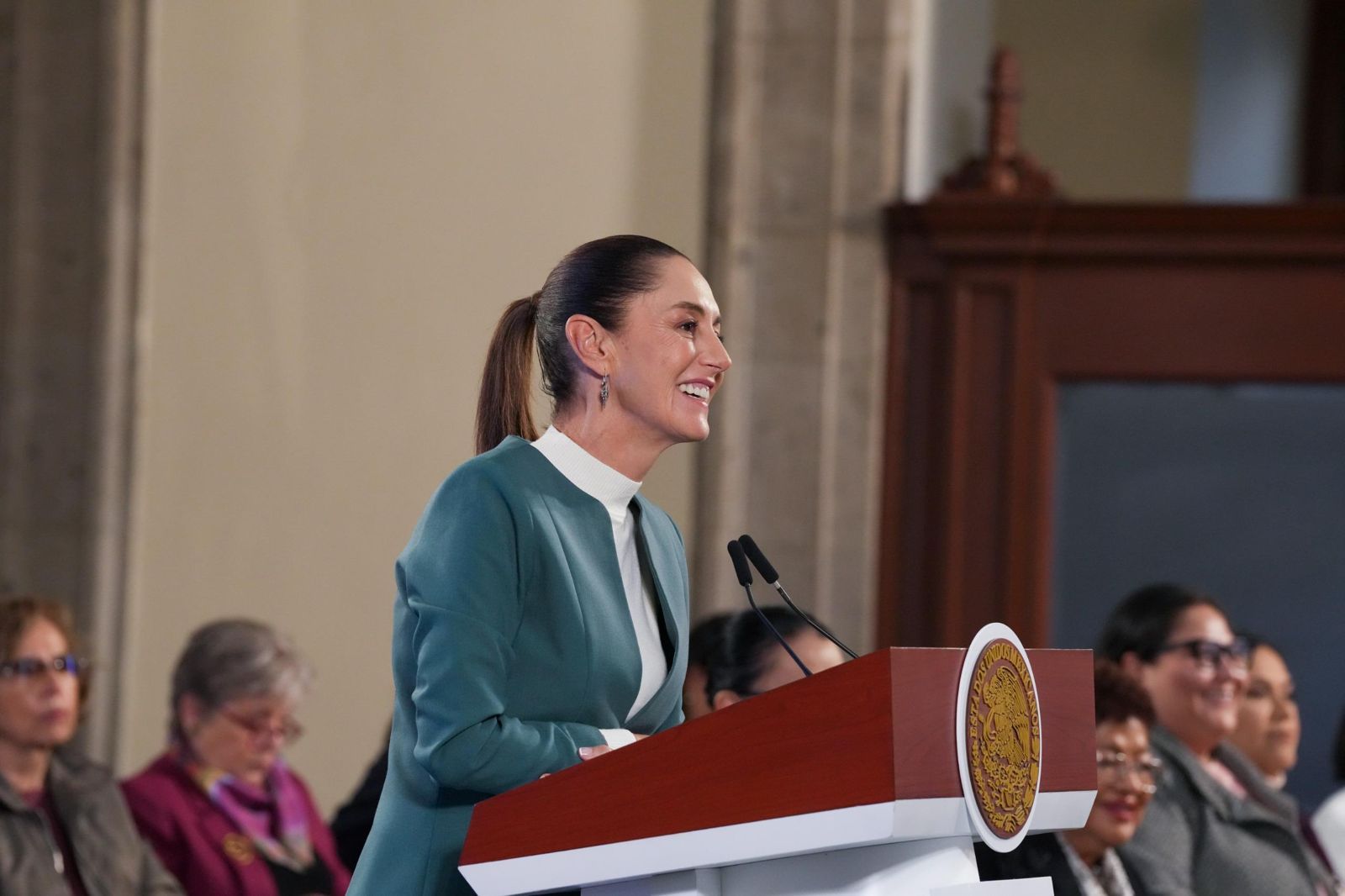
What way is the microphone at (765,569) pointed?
to the viewer's left

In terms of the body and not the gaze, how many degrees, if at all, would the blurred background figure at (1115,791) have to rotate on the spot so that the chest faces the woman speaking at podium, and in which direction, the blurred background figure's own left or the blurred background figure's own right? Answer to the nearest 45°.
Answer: approximately 45° to the blurred background figure's own right

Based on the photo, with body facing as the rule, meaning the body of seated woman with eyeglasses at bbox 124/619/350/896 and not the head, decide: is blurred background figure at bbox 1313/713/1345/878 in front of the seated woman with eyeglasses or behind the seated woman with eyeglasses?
in front

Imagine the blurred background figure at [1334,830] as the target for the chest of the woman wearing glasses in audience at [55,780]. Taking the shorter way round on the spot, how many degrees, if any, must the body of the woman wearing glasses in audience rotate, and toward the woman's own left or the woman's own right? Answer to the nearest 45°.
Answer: approximately 45° to the woman's own left

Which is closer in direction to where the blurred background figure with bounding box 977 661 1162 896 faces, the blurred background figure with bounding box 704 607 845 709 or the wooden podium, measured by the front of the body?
the wooden podium

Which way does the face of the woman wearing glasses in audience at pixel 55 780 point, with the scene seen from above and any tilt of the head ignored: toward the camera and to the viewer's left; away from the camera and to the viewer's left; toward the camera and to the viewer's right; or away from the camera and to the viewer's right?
toward the camera and to the viewer's right
